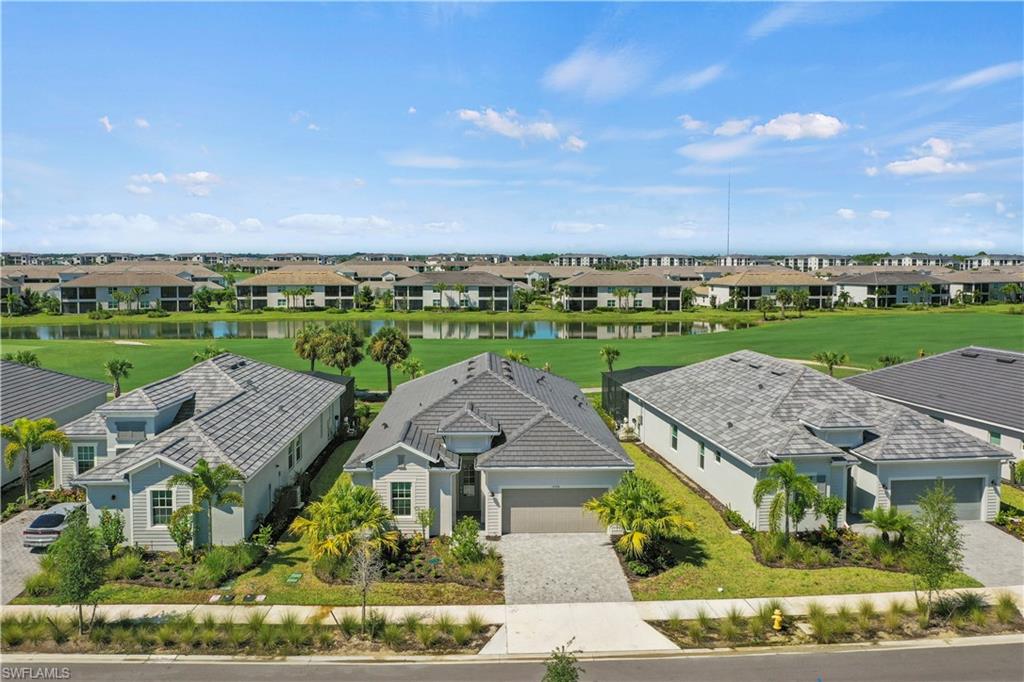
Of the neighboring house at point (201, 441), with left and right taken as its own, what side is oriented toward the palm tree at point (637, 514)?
left

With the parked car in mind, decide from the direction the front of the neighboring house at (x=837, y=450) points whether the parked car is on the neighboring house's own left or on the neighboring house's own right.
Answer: on the neighboring house's own right

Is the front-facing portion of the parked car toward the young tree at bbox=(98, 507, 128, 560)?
no

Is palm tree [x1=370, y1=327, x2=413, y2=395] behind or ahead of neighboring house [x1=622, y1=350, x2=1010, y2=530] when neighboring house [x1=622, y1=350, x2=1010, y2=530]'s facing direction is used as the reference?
behind

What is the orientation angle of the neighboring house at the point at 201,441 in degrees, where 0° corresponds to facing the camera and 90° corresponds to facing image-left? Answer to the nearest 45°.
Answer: approximately 45°

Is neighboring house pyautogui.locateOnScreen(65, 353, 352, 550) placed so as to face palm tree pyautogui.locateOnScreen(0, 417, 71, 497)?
no

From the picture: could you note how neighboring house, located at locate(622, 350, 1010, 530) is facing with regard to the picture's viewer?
facing the viewer and to the right of the viewer

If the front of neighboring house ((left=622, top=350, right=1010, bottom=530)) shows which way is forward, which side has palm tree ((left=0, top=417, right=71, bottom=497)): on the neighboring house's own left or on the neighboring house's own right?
on the neighboring house's own right

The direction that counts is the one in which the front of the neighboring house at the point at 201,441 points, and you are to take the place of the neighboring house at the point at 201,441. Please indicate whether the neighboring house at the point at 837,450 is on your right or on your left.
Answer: on your left

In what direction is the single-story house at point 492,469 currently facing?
toward the camera
